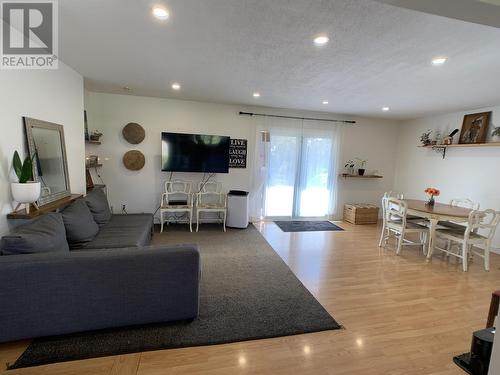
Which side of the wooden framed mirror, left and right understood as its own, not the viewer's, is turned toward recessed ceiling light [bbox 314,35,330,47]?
front

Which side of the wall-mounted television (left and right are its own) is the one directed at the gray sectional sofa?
front

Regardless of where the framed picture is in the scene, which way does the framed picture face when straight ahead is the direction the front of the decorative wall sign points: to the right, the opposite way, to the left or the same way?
to the right

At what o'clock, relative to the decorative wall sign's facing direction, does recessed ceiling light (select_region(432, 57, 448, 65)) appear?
The recessed ceiling light is roughly at 11 o'clock from the decorative wall sign.

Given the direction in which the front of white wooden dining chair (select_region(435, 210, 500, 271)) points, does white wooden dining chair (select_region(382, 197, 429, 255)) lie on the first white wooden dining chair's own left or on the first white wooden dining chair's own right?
on the first white wooden dining chair's own left

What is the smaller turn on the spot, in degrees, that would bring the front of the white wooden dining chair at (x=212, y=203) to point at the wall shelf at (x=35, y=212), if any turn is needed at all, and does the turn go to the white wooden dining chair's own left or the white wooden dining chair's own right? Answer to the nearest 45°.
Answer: approximately 45° to the white wooden dining chair's own right

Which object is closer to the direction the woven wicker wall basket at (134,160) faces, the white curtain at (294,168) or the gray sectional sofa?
the gray sectional sofa

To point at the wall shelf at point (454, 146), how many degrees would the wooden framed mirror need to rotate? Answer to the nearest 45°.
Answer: approximately 45° to its left

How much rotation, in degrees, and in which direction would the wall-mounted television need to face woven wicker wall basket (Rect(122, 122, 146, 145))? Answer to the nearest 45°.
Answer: approximately 90° to its right

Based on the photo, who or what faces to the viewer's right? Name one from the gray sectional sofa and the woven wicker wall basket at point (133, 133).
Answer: the gray sectional sofa

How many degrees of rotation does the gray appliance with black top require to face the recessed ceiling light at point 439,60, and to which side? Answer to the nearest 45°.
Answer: approximately 45° to its left

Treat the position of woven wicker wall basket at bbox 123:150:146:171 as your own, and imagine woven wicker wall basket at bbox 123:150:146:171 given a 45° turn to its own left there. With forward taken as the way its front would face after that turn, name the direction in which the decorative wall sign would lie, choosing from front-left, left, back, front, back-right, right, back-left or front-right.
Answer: front-left
